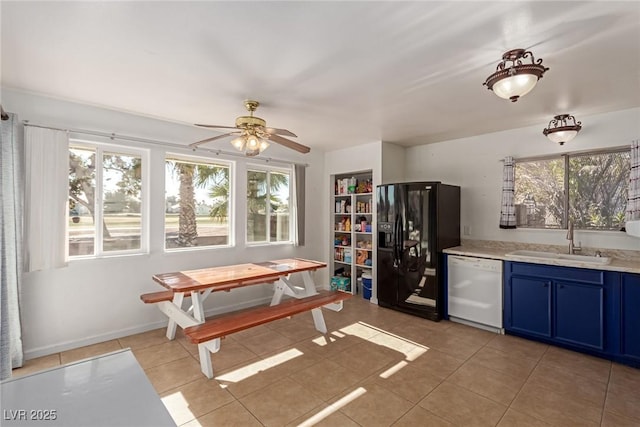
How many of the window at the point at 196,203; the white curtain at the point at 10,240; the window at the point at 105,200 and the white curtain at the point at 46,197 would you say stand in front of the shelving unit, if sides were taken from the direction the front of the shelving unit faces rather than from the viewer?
4

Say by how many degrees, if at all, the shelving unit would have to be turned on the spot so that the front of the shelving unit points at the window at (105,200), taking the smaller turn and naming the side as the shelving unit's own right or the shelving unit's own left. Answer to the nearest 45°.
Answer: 0° — it already faces it

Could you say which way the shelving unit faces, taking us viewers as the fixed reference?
facing the viewer and to the left of the viewer

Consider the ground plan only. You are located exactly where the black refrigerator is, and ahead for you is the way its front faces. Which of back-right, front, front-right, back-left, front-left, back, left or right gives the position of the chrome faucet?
back-left

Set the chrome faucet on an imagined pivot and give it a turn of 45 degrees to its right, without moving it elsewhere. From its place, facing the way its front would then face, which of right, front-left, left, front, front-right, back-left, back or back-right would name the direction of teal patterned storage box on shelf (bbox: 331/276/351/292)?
front-right

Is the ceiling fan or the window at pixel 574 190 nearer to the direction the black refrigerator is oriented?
the ceiling fan

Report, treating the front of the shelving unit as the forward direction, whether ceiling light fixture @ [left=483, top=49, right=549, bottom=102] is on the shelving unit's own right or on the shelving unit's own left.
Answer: on the shelving unit's own left

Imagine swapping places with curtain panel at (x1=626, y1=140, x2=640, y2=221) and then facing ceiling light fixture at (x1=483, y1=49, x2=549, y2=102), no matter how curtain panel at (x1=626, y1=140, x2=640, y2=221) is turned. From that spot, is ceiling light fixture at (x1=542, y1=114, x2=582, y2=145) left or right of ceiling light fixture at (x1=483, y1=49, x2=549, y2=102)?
right

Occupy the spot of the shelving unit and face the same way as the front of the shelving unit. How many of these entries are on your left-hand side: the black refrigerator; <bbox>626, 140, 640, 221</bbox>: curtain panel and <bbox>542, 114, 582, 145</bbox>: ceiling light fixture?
3

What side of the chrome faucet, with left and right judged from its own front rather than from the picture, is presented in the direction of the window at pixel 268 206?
right

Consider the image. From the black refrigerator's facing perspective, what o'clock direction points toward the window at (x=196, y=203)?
The window is roughly at 1 o'clock from the black refrigerator.

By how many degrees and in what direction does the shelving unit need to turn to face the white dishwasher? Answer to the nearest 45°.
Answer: approximately 90° to its left

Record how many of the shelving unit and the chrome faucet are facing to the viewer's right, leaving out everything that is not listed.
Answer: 0

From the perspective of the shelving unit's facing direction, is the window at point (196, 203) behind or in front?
in front

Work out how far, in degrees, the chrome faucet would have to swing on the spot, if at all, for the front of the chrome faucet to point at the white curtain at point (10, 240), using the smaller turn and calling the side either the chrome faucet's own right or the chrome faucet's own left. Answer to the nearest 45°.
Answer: approximately 45° to the chrome faucet's own right
